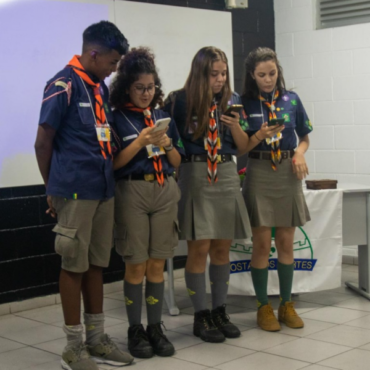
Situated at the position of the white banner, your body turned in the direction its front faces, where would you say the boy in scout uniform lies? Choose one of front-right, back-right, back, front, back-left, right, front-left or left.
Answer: front-right

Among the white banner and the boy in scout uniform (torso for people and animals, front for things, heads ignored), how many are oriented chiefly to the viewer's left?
0

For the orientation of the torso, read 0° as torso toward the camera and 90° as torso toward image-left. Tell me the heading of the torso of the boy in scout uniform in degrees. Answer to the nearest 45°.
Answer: approximately 315°

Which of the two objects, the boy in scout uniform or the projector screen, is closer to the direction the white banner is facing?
the boy in scout uniform

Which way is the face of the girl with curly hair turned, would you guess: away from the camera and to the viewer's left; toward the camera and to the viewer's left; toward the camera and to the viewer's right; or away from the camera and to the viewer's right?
toward the camera and to the viewer's right

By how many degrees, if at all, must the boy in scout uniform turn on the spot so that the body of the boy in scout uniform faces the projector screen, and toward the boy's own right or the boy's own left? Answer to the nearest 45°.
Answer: approximately 135° to the boy's own left

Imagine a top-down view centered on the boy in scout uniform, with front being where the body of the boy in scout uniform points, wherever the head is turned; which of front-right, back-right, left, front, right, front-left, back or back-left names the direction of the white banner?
left

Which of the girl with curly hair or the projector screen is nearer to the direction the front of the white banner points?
the girl with curly hair

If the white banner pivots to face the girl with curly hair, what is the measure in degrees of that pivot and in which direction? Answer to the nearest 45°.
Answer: approximately 45° to its right

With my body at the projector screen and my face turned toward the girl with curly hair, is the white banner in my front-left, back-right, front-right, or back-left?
front-left

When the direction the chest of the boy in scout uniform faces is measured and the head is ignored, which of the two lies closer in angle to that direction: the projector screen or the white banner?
the white banner

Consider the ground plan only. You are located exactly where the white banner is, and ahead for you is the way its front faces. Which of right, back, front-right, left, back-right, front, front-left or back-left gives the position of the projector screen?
right

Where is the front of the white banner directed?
toward the camera
